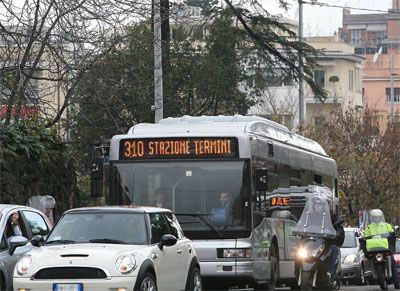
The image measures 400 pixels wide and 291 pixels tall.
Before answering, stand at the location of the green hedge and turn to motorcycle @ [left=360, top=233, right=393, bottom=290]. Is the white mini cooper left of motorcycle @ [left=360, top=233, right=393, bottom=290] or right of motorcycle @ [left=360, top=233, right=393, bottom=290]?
right

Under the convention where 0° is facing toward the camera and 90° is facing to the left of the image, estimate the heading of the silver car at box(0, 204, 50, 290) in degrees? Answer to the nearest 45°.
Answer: approximately 45°

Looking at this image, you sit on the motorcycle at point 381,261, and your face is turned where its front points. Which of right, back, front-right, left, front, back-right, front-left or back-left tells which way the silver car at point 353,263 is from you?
back

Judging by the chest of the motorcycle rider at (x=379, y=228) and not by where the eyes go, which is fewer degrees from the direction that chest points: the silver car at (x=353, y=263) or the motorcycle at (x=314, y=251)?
the motorcycle

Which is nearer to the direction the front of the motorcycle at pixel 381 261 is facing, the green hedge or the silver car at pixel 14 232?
the silver car

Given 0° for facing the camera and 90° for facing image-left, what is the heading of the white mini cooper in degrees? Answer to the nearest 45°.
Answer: approximately 45°

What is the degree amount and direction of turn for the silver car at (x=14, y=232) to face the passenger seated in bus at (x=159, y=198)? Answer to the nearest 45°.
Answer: approximately 180°
